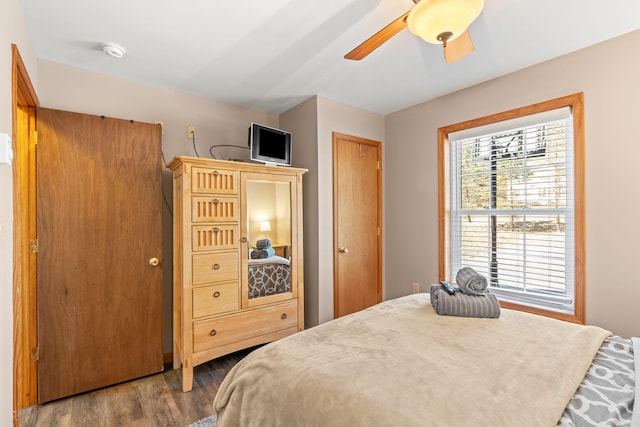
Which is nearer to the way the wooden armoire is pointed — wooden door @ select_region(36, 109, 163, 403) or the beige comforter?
the beige comforter

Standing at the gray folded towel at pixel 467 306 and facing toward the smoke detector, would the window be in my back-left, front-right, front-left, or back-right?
back-right

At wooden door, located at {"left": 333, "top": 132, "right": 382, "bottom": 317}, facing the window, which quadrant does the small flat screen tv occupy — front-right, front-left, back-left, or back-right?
back-right

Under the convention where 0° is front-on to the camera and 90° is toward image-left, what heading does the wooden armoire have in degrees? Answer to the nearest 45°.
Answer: approximately 315°

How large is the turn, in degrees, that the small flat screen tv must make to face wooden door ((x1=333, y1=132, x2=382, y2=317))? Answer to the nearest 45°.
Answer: approximately 45° to its left

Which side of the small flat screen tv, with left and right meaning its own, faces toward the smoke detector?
right

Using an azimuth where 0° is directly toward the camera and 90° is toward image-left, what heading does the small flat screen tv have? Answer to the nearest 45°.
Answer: approximately 315°
